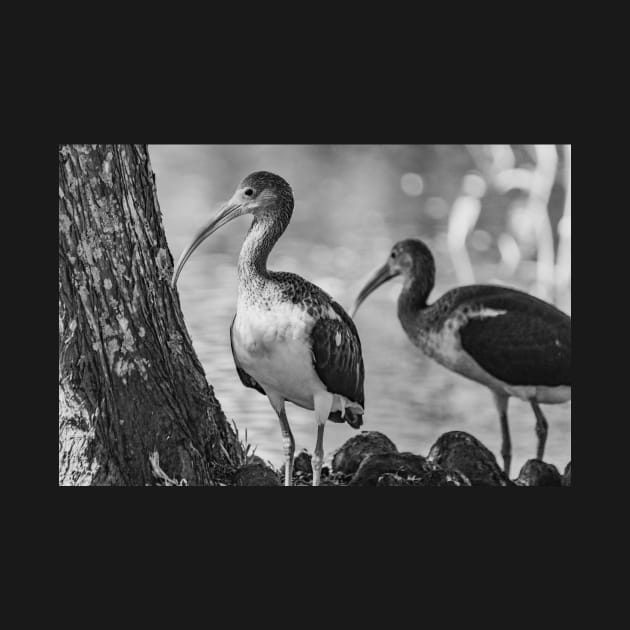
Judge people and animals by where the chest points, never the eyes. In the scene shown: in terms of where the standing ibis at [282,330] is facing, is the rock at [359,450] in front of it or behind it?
behind

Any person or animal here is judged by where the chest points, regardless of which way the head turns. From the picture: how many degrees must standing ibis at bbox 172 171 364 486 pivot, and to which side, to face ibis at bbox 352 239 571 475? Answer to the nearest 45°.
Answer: approximately 180°

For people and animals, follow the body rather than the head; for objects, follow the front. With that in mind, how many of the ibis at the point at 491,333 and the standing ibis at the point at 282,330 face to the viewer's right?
0

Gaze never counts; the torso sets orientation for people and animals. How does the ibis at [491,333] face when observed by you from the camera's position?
facing to the left of the viewer
